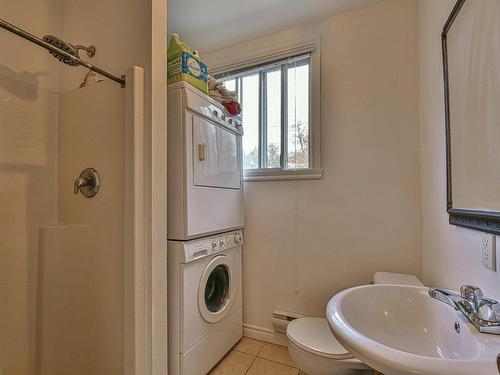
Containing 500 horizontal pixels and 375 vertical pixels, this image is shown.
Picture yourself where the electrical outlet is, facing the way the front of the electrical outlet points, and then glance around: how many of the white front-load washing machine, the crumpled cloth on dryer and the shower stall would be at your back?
0

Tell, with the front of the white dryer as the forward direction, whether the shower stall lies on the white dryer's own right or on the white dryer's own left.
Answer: on the white dryer's own right

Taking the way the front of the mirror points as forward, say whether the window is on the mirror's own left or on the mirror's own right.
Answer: on the mirror's own right

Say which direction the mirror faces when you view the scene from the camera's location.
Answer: facing the viewer and to the left of the viewer

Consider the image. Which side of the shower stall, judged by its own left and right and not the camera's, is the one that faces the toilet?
front

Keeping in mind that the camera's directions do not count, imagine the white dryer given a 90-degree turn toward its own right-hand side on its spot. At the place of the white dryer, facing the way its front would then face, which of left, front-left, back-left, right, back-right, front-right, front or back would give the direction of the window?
back

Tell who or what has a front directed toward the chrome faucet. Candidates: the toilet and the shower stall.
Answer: the shower stall

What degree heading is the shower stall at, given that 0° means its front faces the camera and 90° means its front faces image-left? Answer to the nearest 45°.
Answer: approximately 315°

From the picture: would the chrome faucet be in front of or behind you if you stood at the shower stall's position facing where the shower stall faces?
in front

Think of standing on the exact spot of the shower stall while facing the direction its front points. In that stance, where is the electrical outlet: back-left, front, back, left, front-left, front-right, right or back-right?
front

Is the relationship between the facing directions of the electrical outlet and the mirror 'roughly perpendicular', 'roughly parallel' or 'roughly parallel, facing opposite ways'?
roughly parallel

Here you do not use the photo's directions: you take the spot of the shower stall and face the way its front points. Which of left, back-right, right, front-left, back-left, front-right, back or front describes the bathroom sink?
front

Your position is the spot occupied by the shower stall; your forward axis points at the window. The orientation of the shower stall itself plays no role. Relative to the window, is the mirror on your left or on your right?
right

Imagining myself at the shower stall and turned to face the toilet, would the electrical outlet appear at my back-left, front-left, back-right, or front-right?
front-right

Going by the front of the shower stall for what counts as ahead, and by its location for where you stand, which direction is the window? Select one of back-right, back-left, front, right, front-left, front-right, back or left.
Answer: front-left

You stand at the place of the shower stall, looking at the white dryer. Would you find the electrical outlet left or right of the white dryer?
right
